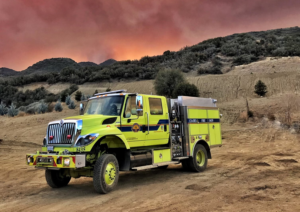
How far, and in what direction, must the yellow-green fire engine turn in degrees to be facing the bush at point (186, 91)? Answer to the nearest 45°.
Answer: approximately 135° to its right

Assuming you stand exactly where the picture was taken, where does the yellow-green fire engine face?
facing the viewer and to the left of the viewer

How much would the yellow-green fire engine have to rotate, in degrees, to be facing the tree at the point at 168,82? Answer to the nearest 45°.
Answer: approximately 135° to its right
